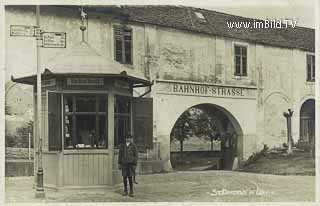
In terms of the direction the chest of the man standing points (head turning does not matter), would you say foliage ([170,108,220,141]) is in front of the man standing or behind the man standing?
behind

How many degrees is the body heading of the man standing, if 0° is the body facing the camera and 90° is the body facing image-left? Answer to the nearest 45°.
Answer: approximately 0°

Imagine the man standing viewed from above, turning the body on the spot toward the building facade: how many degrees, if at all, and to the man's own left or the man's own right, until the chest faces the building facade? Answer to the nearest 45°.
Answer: approximately 135° to the man's own left
